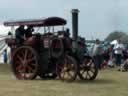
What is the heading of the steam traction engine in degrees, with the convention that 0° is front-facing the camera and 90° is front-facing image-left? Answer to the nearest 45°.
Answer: approximately 315°
